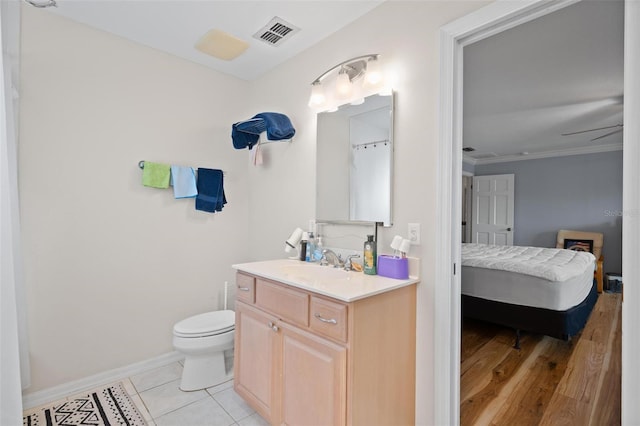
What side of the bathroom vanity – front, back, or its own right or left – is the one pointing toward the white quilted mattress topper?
back

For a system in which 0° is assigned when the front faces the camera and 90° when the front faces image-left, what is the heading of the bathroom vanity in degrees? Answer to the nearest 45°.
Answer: approximately 45°

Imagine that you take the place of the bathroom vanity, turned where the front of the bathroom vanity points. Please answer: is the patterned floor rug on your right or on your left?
on your right

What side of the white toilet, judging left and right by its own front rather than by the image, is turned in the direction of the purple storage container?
left

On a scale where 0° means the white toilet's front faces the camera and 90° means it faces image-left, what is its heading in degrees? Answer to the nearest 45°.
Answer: approximately 45°

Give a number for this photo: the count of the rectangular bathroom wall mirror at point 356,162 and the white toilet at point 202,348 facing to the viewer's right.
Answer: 0

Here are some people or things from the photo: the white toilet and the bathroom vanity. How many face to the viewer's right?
0
